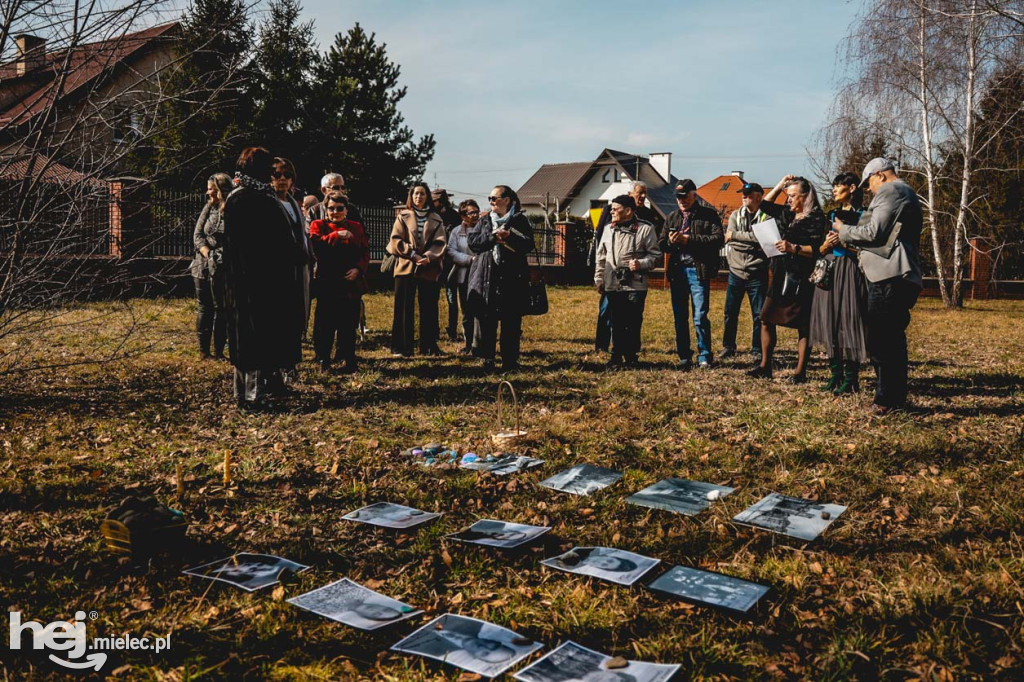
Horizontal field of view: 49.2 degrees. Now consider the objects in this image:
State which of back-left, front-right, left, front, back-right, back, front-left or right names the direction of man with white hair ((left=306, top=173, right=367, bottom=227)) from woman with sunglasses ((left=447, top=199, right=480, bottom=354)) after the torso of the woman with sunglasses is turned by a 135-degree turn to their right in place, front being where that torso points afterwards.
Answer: front-left

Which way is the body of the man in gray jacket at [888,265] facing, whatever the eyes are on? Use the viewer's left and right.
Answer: facing to the left of the viewer

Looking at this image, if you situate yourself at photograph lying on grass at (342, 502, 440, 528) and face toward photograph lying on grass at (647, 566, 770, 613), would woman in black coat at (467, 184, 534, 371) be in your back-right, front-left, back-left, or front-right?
back-left

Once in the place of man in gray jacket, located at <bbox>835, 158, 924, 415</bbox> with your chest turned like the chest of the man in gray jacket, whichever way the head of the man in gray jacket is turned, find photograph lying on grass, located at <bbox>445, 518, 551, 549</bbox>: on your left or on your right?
on your left

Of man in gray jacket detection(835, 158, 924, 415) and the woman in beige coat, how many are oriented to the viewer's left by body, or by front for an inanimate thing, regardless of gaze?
1

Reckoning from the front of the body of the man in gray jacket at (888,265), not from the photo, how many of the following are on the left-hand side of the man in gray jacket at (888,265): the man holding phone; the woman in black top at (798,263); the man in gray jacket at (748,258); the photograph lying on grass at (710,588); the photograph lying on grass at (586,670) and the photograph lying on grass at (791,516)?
3

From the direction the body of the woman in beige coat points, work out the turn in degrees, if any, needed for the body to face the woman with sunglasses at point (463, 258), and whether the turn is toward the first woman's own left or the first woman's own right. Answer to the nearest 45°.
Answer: approximately 135° to the first woman's own left

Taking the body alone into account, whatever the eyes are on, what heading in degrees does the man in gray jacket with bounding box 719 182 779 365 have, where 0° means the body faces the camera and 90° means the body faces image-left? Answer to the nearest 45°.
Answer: approximately 45°

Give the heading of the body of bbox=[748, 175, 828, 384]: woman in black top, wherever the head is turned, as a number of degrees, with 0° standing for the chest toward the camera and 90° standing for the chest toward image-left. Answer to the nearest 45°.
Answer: approximately 45°
